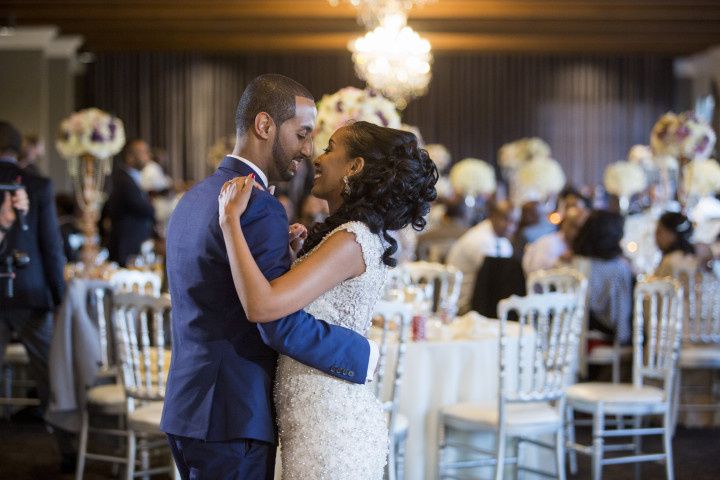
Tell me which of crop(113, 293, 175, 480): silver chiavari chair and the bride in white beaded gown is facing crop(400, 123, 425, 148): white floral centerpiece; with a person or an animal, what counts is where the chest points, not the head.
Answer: the silver chiavari chair

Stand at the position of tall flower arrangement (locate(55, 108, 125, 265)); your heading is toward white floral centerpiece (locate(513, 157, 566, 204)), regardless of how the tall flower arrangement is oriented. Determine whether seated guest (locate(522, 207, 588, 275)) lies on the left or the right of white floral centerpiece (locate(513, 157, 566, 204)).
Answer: right

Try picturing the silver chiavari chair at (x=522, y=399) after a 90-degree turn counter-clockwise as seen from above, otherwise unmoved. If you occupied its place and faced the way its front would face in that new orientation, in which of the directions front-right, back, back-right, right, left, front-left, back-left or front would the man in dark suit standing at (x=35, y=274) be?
front-right

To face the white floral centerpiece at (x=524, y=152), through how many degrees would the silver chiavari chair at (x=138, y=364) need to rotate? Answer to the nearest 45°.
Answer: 0° — it already faces it

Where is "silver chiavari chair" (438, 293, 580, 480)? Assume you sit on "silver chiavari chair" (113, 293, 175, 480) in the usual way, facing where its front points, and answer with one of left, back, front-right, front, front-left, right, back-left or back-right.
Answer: front-right

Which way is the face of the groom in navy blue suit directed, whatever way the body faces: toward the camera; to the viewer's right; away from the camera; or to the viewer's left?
to the viewer's right

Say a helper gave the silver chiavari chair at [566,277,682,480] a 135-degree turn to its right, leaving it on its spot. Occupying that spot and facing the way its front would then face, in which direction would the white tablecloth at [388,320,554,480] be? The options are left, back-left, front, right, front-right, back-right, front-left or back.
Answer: back-left

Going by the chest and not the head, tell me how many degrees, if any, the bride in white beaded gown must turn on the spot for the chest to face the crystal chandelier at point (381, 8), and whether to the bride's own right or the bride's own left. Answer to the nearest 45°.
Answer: approximately 90° to the bride's own right

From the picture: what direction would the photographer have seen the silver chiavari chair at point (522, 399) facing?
facing away from the viewer and to the left of the viewer

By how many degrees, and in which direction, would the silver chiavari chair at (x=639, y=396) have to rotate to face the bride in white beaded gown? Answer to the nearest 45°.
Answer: approximately 45° to its left

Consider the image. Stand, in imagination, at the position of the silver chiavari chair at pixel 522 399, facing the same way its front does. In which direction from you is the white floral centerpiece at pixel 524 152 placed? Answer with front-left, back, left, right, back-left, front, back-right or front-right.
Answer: front-right

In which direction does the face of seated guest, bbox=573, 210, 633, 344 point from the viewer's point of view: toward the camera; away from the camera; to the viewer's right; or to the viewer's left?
away from the camera

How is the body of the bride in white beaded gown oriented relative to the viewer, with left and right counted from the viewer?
facing to the left of the viewer
